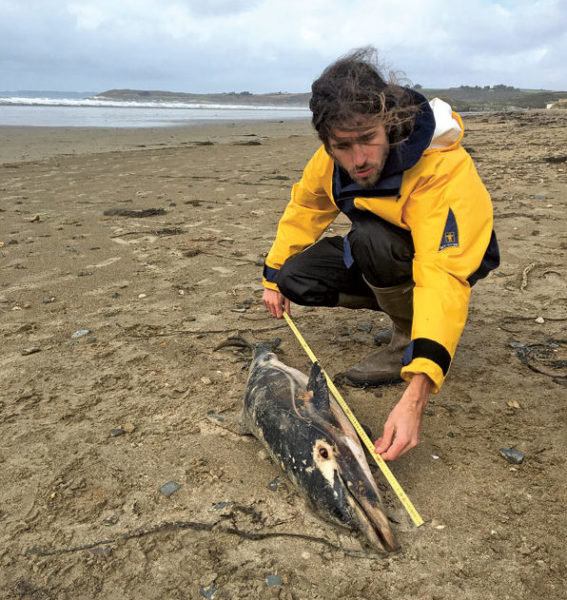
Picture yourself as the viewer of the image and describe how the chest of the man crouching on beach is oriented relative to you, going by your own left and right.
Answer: facing the viewer and to the left of the viewer

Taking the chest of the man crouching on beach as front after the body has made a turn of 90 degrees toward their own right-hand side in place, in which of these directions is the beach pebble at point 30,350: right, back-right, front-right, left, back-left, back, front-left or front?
front-left

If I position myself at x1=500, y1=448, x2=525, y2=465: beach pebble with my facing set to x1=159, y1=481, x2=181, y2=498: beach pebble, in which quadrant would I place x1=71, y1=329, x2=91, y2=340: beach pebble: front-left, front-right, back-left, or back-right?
front-right

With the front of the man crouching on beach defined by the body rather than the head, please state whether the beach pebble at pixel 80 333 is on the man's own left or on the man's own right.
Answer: on the man's own right

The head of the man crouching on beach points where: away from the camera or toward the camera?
toward the camera
